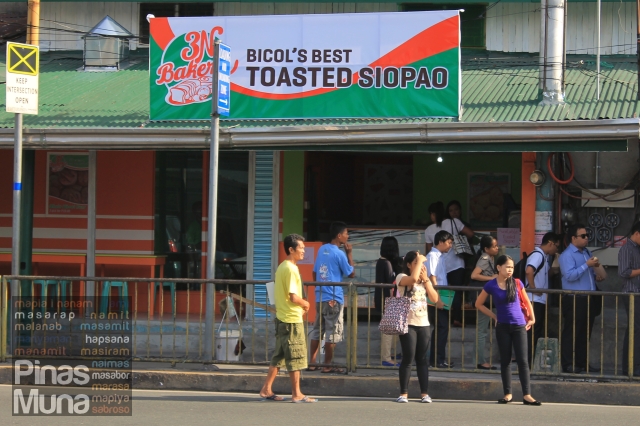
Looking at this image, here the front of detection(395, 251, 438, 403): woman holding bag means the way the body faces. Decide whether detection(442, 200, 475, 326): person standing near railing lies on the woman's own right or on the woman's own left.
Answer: on the woman's own left

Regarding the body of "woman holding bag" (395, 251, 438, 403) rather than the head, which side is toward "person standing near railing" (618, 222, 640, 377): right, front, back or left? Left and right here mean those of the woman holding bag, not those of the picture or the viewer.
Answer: left

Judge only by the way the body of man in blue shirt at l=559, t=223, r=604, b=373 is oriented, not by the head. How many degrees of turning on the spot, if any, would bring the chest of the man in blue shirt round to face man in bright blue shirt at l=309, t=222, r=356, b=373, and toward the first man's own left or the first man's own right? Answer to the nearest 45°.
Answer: approximately 135° to the first man's own right

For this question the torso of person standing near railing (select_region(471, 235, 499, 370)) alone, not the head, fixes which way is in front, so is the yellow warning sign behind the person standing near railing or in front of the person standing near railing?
behind

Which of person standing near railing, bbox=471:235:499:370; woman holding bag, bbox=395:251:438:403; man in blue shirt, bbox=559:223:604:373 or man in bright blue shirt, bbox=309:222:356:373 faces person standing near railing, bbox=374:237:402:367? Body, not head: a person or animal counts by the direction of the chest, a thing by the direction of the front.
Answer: the man in bright blue shirt

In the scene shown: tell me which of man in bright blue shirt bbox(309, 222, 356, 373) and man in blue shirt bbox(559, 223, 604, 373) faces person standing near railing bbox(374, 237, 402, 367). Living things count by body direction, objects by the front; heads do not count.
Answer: the man in bright blue shirt

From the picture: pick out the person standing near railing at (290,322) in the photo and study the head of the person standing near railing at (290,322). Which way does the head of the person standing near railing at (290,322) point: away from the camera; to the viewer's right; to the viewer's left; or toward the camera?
to the viewer's right

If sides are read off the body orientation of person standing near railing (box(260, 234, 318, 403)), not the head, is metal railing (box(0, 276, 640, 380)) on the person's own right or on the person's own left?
on the person's own left

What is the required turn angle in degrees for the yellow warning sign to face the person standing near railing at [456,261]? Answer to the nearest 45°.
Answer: approximately 90° to its left

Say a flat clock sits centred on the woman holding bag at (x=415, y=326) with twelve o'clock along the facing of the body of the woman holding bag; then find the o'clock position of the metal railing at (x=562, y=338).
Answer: The metal railing is roughly at 9 o'clock from the woman holding bag.
